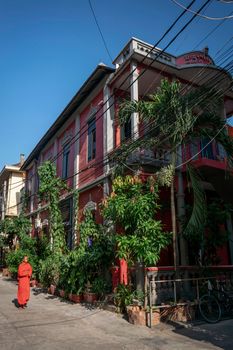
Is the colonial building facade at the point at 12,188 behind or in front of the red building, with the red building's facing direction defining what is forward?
behind

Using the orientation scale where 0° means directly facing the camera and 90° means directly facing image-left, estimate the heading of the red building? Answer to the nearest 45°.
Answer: approximately 315°
